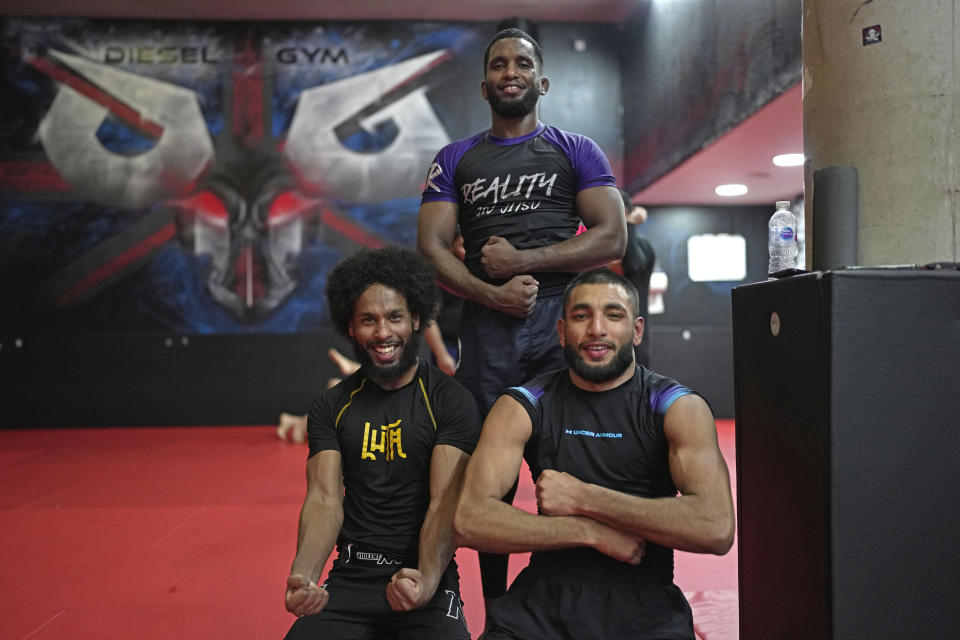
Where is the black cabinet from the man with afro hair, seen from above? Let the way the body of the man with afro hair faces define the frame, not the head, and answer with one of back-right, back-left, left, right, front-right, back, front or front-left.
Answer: front-left

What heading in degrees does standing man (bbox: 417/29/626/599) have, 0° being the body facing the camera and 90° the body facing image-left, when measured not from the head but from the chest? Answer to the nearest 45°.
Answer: approximately 0°

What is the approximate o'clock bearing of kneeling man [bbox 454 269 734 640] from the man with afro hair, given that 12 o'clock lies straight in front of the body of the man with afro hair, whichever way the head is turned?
The kneeling man is roughly at 10 o'clock from the man with afro hair.

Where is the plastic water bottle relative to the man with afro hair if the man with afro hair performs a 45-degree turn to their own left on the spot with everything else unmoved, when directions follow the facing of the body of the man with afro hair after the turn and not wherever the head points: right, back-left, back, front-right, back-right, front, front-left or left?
front-left

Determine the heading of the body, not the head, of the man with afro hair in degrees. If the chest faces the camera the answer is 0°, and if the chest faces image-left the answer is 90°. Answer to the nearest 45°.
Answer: approximately 0°

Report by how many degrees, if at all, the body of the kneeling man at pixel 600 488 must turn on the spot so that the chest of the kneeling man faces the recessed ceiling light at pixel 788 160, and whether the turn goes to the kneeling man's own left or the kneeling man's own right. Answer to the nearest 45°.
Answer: approximately 180°

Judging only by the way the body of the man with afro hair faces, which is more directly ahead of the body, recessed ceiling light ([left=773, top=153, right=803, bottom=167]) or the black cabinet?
the black cabinet

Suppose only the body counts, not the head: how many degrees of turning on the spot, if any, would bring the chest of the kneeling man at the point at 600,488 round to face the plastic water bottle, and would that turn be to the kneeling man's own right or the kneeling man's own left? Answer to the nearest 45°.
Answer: approximately 135° to the kneeling man's own left
